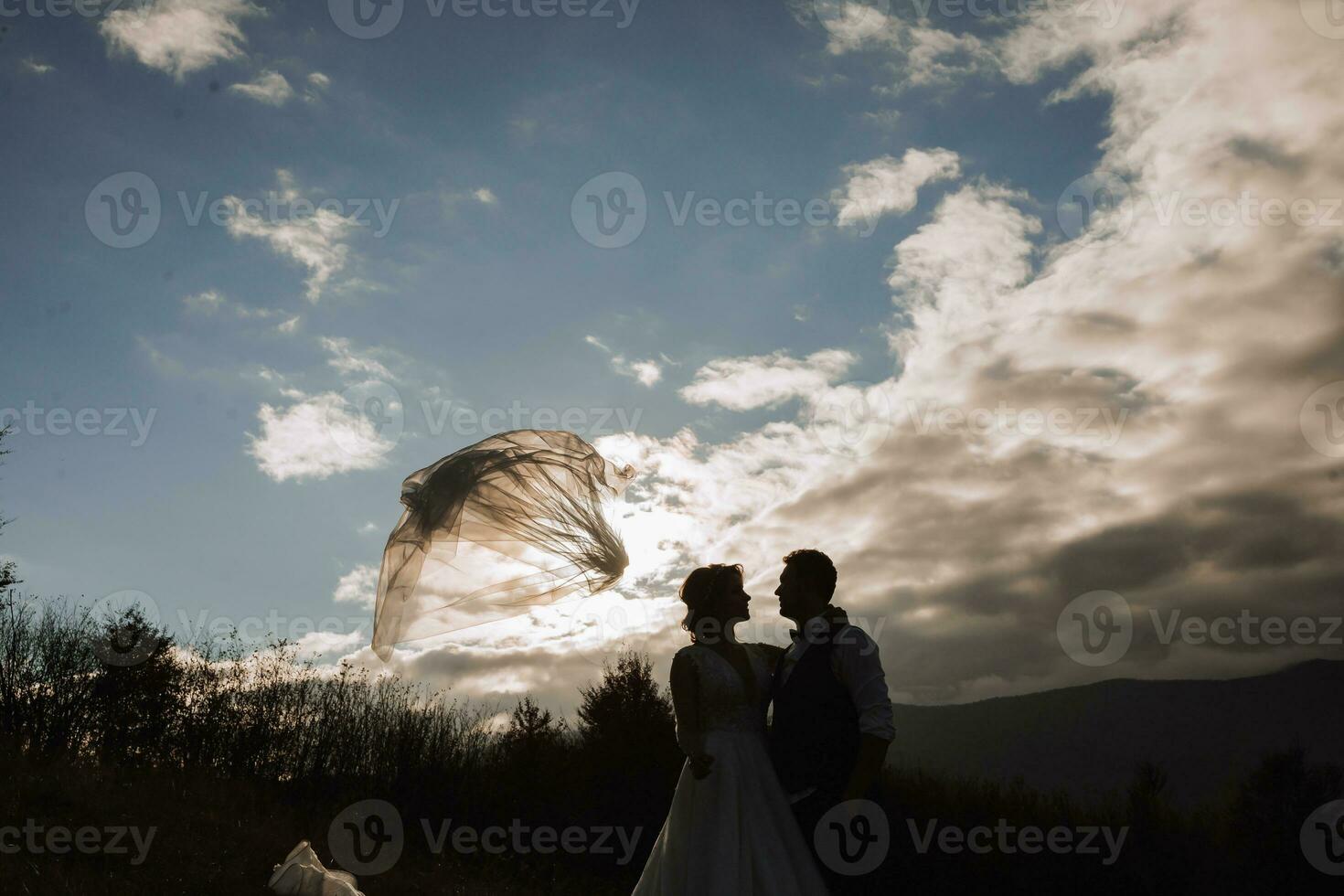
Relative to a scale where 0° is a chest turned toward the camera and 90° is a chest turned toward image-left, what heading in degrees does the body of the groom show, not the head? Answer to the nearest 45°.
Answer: approximately 45°

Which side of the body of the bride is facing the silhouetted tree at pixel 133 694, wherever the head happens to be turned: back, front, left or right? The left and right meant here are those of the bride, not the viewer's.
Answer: back

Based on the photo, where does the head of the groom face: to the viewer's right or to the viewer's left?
to the viewer's left

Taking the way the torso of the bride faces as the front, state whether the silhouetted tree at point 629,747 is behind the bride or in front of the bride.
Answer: behind

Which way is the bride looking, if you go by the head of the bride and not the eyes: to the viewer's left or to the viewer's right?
to the viewer's right

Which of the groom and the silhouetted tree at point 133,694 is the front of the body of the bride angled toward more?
the groom

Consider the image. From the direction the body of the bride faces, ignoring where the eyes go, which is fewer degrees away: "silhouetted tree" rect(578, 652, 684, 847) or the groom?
the groom
